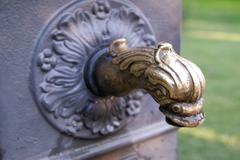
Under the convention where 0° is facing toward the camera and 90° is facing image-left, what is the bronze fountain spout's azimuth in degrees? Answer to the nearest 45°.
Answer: approximately 315°
